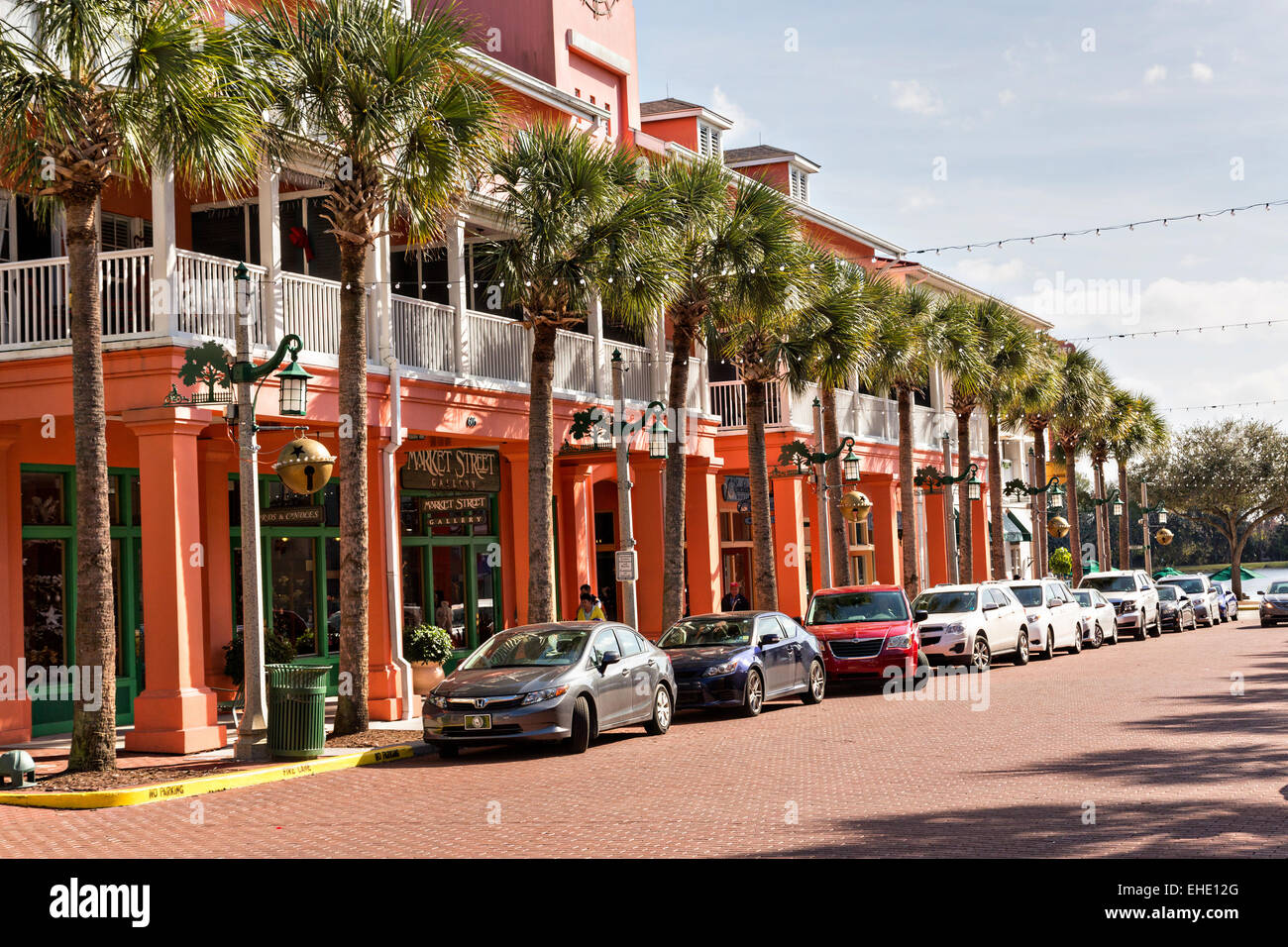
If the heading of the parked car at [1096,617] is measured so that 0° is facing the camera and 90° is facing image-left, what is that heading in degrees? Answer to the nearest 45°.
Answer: approximately 45°

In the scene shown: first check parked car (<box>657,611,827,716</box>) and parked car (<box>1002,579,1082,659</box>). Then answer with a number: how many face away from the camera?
0

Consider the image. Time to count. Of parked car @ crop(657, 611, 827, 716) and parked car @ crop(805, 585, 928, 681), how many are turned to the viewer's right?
0

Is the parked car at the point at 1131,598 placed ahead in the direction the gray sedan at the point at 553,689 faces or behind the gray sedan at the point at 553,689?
behind

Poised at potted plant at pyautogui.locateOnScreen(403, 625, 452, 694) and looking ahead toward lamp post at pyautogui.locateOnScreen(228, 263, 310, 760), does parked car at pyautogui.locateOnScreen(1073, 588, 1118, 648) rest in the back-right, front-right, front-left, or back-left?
back-left

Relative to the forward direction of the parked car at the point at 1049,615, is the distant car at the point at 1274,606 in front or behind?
behind

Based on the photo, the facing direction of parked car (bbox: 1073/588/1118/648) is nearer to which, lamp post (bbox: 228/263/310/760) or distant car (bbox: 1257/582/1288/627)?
the lamp post

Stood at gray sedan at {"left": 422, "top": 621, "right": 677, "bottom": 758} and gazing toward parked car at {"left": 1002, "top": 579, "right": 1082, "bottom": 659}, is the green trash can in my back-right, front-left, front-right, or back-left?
back-left

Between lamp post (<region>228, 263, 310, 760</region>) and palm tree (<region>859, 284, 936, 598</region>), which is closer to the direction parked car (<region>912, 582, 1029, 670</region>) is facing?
the lamp post

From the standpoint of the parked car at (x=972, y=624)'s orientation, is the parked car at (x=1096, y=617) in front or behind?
behind

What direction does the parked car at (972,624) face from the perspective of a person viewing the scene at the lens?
facing the viewer and to the left of the viewer

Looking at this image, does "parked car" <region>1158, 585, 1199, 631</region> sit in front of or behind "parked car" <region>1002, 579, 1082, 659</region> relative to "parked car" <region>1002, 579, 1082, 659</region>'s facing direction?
behind

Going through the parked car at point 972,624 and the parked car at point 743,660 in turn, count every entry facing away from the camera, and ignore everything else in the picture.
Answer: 0
